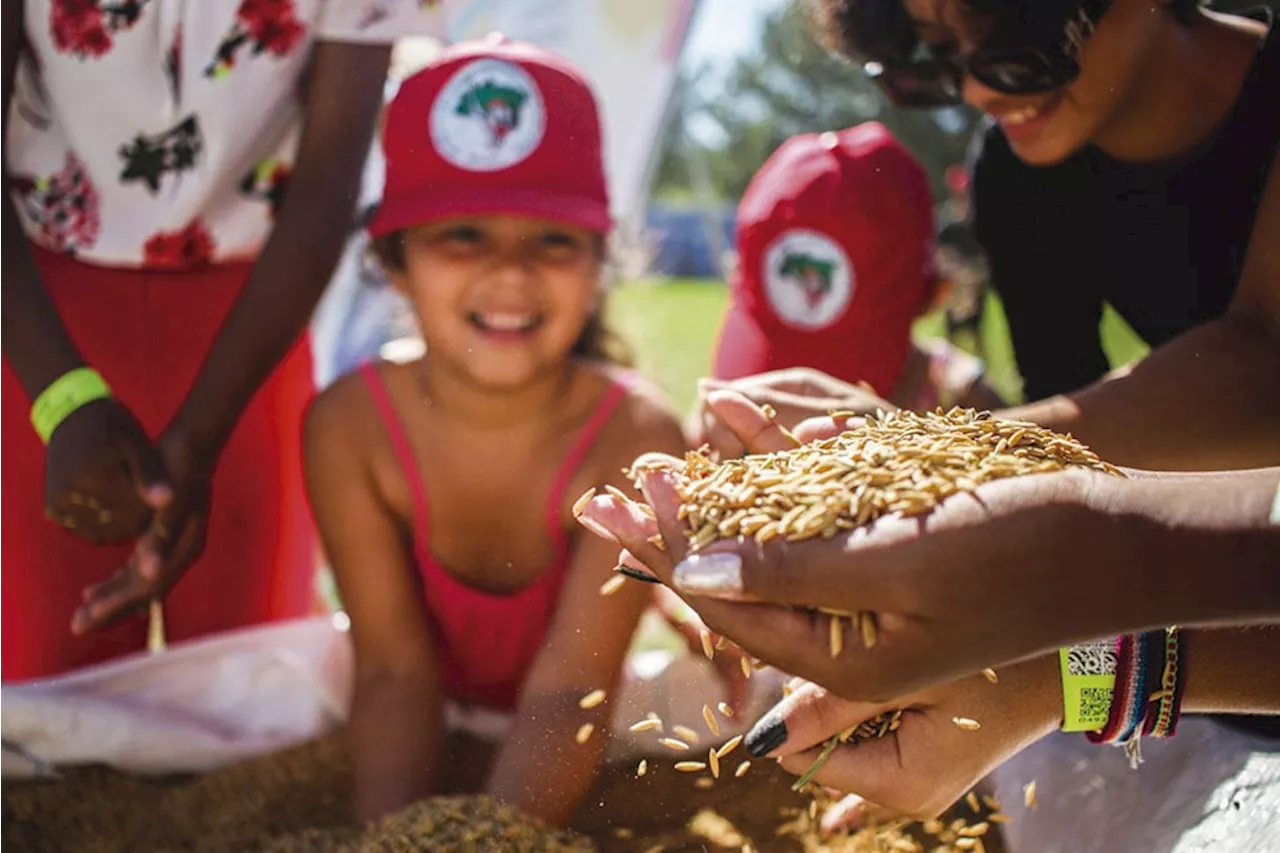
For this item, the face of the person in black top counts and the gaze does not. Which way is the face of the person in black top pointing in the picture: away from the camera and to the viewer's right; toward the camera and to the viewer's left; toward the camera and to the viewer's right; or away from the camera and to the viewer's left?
toward the camera and to the viewer's left

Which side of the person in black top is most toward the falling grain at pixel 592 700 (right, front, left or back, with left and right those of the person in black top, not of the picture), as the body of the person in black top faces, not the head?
front

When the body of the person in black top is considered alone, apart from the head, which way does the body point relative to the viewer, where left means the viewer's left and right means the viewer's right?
facing the viewer and to the left of the viewer

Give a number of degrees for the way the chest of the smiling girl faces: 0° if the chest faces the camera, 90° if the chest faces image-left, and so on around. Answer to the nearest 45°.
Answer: approximately 0°

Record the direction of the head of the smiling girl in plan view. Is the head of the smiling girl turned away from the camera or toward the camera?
toward the camera

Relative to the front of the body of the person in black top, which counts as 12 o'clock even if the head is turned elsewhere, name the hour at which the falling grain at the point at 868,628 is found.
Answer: The falling grain is roughly at 11 o'clock from the person in black top.

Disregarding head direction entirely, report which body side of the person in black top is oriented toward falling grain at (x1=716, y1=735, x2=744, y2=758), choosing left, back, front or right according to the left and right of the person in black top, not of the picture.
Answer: front

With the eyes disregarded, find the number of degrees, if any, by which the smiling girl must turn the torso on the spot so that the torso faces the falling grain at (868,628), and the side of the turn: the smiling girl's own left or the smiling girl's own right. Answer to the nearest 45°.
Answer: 0° — they already face it

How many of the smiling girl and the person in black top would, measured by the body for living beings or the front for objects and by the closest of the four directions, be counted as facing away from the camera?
0
